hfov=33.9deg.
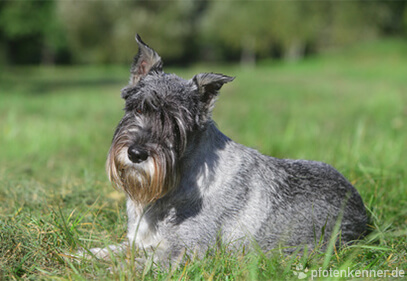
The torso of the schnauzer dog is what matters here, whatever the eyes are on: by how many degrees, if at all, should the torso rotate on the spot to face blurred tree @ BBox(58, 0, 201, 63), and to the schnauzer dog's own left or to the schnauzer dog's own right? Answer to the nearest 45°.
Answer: approximately 135° to the schnauzer dog's own right

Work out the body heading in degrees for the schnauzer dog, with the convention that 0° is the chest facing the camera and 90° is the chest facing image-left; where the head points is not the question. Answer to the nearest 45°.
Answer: approximately 45°
